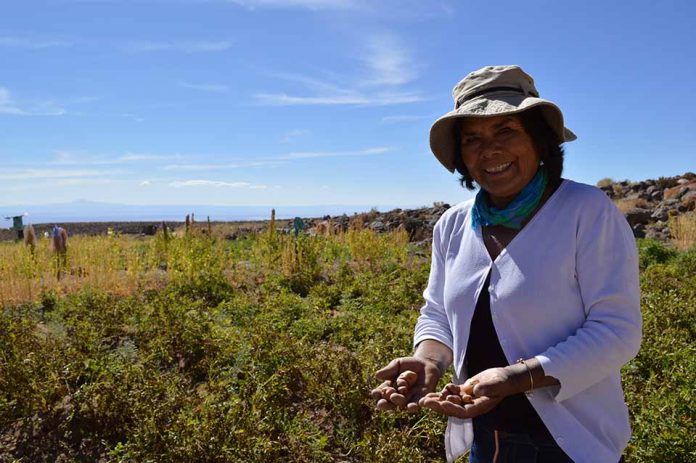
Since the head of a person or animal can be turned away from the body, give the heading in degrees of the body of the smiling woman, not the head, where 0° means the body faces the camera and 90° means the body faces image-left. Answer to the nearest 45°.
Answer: approximately 45°

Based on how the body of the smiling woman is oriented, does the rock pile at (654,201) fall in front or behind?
behind
